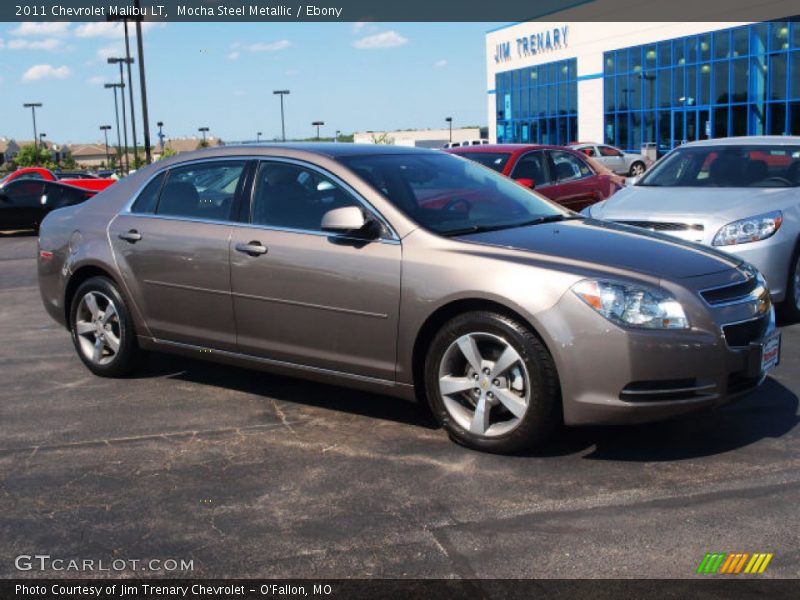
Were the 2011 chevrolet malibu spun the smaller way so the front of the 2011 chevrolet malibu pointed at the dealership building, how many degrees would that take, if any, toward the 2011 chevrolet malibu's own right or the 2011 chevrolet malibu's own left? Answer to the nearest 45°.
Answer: approximately 135° to the 2011 chevrolet malibu's own left

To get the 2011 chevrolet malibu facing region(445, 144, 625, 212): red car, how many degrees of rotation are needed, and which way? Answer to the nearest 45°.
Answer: approximately 135° to its left

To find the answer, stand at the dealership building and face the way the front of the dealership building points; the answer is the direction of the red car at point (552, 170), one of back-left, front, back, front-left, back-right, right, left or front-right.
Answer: front-left

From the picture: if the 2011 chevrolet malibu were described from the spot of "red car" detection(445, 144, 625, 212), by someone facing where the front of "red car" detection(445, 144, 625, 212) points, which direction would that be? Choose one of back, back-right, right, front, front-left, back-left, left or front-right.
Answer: front-left

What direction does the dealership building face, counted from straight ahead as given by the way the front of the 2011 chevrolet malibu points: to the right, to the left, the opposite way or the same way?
to the right

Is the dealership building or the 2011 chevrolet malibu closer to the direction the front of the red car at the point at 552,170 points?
the 2011 chevrolet malibu

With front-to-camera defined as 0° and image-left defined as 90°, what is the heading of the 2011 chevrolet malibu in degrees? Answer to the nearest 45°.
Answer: approximately 315°

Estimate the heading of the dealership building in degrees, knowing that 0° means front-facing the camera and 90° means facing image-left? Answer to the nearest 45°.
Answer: approximately 45°
